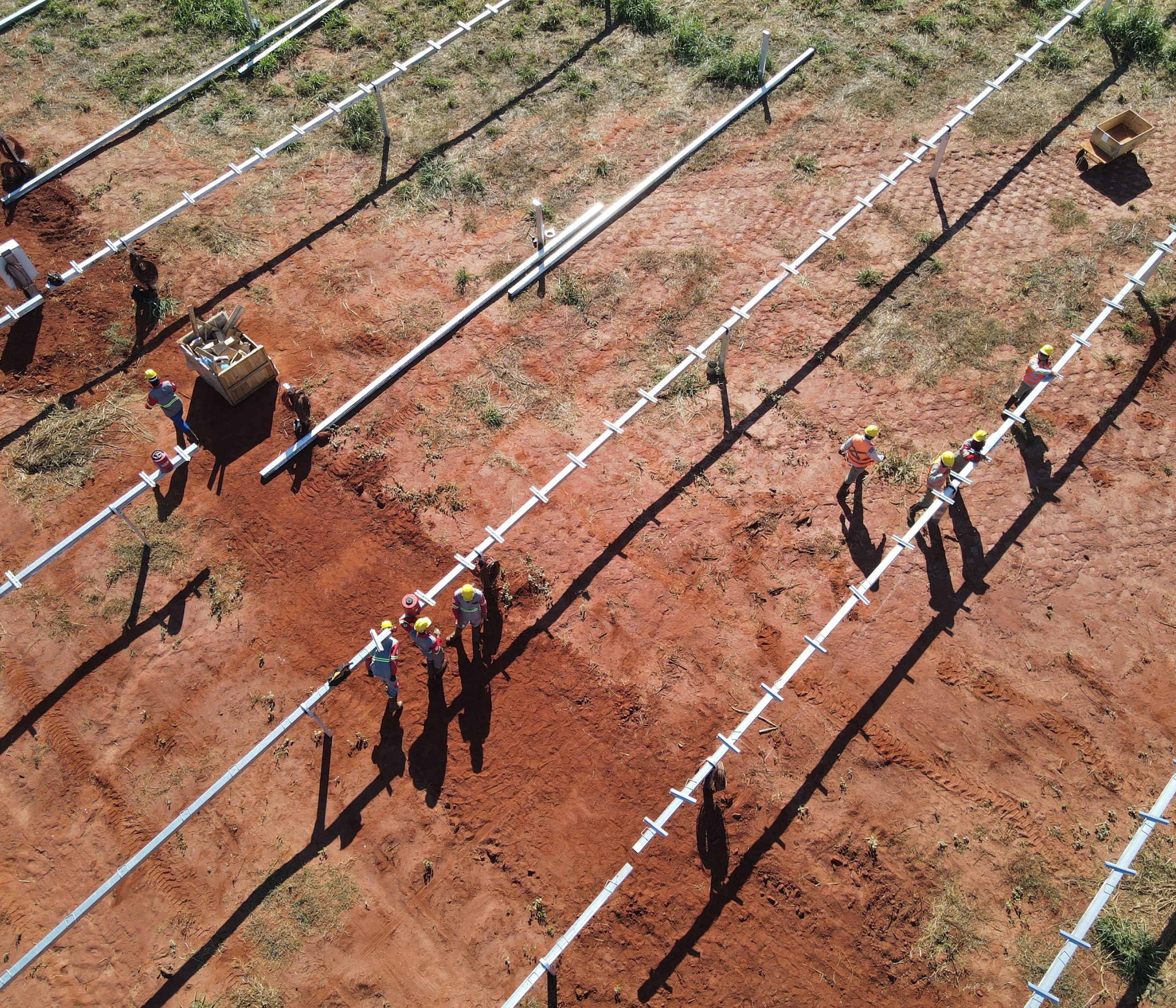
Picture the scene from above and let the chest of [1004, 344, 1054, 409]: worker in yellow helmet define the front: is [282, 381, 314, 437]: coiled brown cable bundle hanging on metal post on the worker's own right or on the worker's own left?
on the worker's own right

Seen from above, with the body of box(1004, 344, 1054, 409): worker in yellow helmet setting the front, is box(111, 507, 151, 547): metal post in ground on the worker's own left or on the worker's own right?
on the worker's own right
